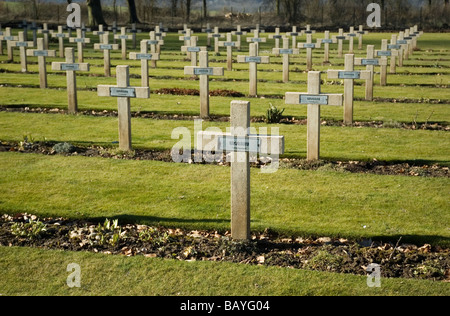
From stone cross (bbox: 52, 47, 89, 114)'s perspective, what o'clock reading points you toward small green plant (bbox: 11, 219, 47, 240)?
The small green plant is roughly at 12 o'clock from the stone cross.

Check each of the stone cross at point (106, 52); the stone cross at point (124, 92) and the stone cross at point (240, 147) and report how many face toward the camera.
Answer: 3

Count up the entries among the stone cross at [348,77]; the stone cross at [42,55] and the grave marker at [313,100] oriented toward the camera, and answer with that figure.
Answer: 3

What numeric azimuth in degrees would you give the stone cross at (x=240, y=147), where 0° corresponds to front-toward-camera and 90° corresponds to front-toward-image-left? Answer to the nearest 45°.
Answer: approximately 0°

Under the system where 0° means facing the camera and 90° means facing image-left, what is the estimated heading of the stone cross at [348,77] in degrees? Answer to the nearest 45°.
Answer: approximately 0°

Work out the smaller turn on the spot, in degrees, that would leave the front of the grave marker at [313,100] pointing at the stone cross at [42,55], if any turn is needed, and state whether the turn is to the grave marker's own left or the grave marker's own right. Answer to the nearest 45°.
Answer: approximately 135° to the grave marker's own right

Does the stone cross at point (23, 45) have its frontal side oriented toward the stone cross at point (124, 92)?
yes

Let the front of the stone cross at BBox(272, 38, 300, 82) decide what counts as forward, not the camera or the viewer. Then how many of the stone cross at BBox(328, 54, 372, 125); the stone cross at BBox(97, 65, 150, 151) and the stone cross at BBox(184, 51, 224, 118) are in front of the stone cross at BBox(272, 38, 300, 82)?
3

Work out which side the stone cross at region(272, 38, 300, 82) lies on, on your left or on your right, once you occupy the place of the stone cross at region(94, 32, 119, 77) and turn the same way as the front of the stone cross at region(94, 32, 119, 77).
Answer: on your left
